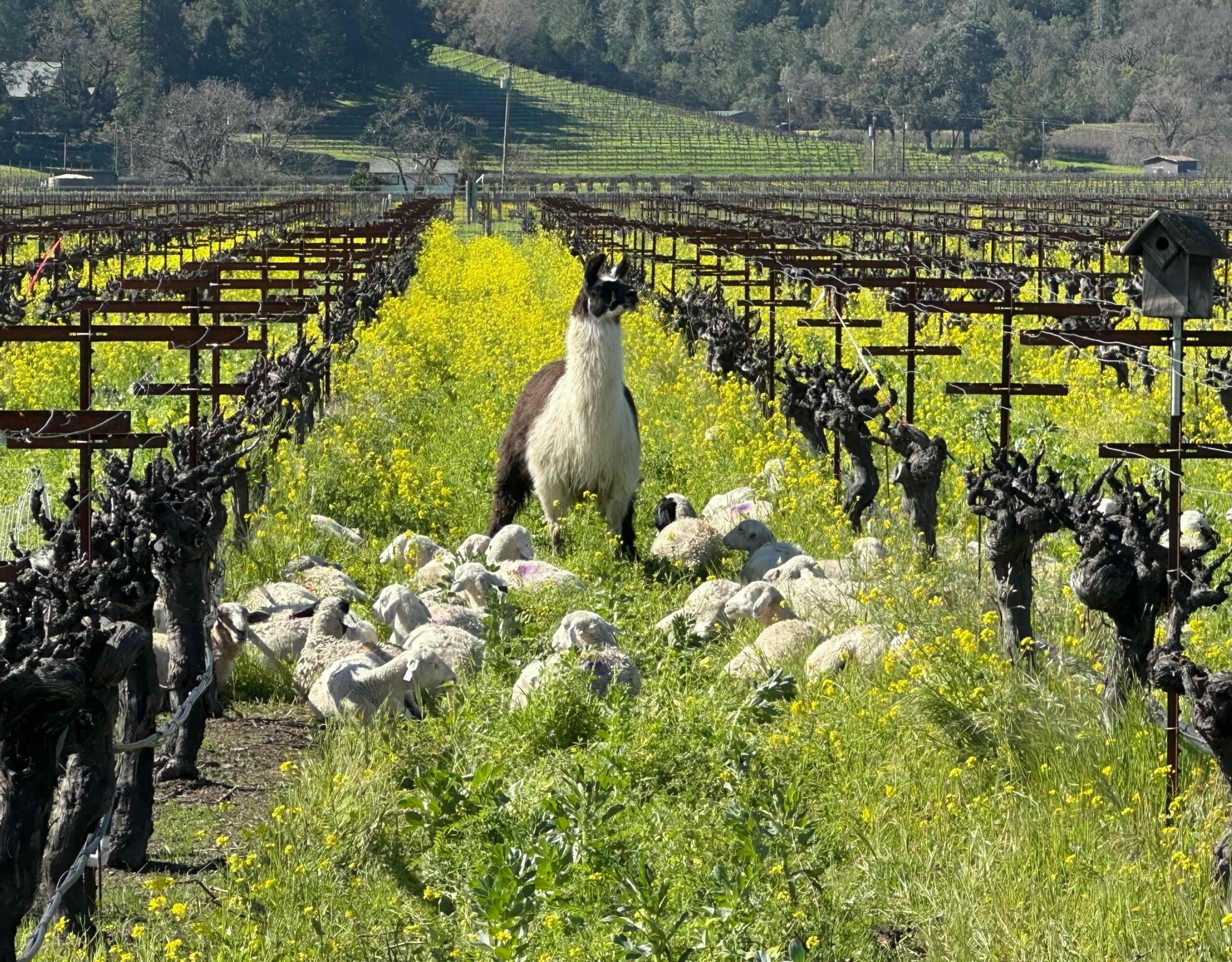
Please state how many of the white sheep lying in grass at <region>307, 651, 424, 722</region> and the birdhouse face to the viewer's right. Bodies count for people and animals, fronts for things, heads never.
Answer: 1

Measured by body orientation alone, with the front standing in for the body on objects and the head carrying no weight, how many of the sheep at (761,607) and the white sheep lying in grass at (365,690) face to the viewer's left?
1

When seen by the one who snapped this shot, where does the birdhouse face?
facing the viewer and to the left of the viewer

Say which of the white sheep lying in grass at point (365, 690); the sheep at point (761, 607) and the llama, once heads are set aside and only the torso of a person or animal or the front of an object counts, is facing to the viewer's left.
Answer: the sheep

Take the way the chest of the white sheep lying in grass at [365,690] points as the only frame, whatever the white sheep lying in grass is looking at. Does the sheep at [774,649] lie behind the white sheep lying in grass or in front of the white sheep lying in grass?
in front

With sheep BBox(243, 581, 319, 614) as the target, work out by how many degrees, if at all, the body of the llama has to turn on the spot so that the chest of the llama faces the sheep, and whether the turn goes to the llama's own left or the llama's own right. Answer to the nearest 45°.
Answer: approximately 90° to the llama's own right

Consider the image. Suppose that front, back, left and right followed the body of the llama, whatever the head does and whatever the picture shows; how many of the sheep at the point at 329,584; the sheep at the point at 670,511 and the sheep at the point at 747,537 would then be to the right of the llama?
1

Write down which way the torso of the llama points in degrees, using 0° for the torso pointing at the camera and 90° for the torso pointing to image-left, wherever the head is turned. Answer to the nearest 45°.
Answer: approximately 315°

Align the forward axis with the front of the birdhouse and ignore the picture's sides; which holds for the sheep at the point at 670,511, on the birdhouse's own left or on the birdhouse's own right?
on the birdhouse's own right
